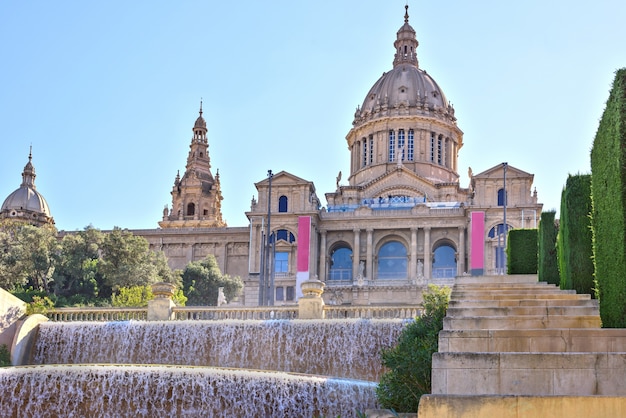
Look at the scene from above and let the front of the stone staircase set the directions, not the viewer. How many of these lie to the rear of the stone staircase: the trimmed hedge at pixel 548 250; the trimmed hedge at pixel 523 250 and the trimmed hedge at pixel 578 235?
3

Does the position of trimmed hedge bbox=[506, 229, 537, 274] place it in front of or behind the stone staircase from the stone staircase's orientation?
behind

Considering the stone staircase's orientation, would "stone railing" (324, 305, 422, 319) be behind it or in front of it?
behind

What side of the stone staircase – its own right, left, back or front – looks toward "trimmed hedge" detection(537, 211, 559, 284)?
back

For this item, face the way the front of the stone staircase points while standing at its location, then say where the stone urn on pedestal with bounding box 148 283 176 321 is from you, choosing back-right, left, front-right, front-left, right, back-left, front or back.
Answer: back-right

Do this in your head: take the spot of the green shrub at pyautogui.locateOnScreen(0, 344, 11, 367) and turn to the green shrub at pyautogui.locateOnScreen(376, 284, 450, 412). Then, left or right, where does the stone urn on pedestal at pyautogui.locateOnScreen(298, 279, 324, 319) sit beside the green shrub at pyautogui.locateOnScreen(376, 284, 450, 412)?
left

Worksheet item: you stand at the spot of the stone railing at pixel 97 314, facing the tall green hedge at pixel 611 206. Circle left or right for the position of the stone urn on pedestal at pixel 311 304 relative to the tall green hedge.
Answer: left

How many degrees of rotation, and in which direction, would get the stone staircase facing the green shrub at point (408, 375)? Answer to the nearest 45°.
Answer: approximately 135° to its right

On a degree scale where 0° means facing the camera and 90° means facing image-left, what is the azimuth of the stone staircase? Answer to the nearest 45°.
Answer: approximately 0°
